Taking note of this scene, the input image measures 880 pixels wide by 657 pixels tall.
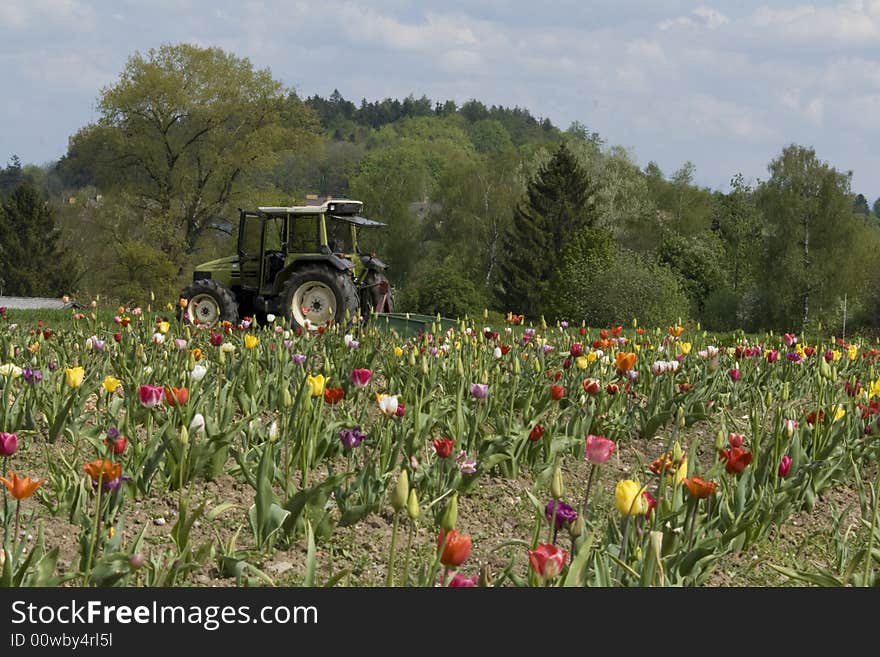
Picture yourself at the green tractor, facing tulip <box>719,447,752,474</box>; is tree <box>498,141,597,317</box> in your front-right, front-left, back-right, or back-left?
back-left

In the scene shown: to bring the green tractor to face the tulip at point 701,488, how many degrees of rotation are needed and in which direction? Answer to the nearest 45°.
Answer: approximately 135° to its left

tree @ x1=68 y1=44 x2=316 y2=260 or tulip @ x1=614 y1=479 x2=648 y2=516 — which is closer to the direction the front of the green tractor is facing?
the tree

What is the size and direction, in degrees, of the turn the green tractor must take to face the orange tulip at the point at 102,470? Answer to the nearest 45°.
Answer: approximately 135° to its left

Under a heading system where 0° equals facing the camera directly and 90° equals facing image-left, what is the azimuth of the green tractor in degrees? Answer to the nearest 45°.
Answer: approximately 135°

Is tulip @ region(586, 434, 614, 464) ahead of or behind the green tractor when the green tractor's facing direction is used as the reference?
behind

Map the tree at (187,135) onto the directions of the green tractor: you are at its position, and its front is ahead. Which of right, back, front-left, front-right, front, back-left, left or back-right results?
front-right

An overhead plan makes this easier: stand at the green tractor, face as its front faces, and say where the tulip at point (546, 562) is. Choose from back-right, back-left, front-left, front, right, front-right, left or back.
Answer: back-left

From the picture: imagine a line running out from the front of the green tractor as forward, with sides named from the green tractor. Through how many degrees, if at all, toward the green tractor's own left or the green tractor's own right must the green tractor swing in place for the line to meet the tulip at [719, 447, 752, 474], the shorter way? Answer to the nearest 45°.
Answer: approximately 135° to the green tractor's own left

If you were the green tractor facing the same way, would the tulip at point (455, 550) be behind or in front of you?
behind

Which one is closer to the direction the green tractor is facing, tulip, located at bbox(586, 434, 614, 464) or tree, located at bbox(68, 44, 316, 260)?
the tree
